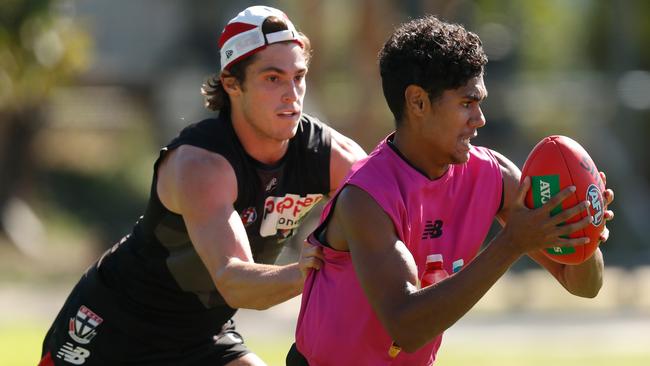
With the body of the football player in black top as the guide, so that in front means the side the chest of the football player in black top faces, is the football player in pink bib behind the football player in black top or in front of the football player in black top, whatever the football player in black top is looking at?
in front

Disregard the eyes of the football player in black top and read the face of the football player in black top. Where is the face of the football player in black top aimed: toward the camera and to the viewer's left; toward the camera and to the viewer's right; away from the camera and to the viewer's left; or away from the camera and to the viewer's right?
toward the camera and to the viewer's right

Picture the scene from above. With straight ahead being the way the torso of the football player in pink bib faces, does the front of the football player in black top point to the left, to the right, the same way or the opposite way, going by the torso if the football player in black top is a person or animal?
the same way

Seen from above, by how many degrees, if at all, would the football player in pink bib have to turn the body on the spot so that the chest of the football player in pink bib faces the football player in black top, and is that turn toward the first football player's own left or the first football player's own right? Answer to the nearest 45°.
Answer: approximately 180°

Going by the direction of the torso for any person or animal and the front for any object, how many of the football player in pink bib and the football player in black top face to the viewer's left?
0

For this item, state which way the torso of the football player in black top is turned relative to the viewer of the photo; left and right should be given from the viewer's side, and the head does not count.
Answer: facing the viewer and to the right of the viewer
